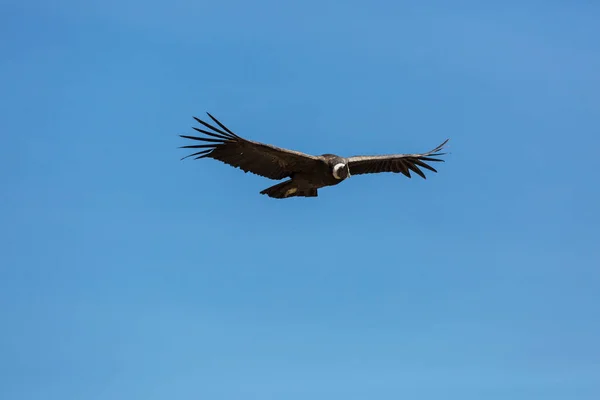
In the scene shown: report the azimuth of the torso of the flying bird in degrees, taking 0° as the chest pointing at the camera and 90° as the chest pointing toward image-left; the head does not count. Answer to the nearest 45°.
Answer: approximately 315°
